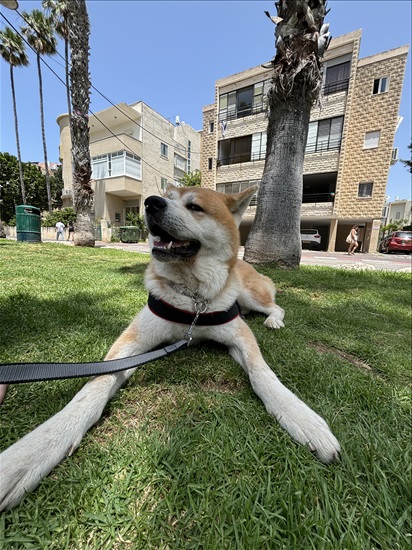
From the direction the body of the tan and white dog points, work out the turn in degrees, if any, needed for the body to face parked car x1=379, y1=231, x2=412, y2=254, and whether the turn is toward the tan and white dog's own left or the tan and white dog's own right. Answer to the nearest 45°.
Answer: approximately 135° to the tan and white dog's own left

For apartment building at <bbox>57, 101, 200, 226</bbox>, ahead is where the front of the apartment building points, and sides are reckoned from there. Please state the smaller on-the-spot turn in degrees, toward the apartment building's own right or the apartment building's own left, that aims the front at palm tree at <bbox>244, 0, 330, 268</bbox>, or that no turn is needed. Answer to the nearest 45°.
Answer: approximately 45° to the apartment building's own left

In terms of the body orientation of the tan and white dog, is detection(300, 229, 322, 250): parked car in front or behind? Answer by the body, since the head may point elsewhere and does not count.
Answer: behind

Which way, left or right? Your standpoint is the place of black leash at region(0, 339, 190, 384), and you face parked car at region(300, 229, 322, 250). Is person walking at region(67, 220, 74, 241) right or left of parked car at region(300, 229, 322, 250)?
left

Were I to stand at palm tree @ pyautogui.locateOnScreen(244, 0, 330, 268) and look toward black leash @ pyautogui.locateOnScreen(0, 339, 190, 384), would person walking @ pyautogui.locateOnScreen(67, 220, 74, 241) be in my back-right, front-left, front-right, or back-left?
back-right

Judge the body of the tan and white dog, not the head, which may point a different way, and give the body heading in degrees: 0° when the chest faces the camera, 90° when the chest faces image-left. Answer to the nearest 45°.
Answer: approximately 0°

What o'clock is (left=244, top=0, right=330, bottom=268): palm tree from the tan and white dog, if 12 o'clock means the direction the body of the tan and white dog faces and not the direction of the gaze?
The palm tree is roughly at 7 o'clock from the tan and white dog.

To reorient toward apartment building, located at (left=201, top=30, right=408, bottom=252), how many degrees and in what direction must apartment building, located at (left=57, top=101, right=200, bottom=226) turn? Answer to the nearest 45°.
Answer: approximately 90° to its left

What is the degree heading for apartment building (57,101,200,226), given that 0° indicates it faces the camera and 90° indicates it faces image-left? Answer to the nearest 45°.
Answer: approximately 45°
